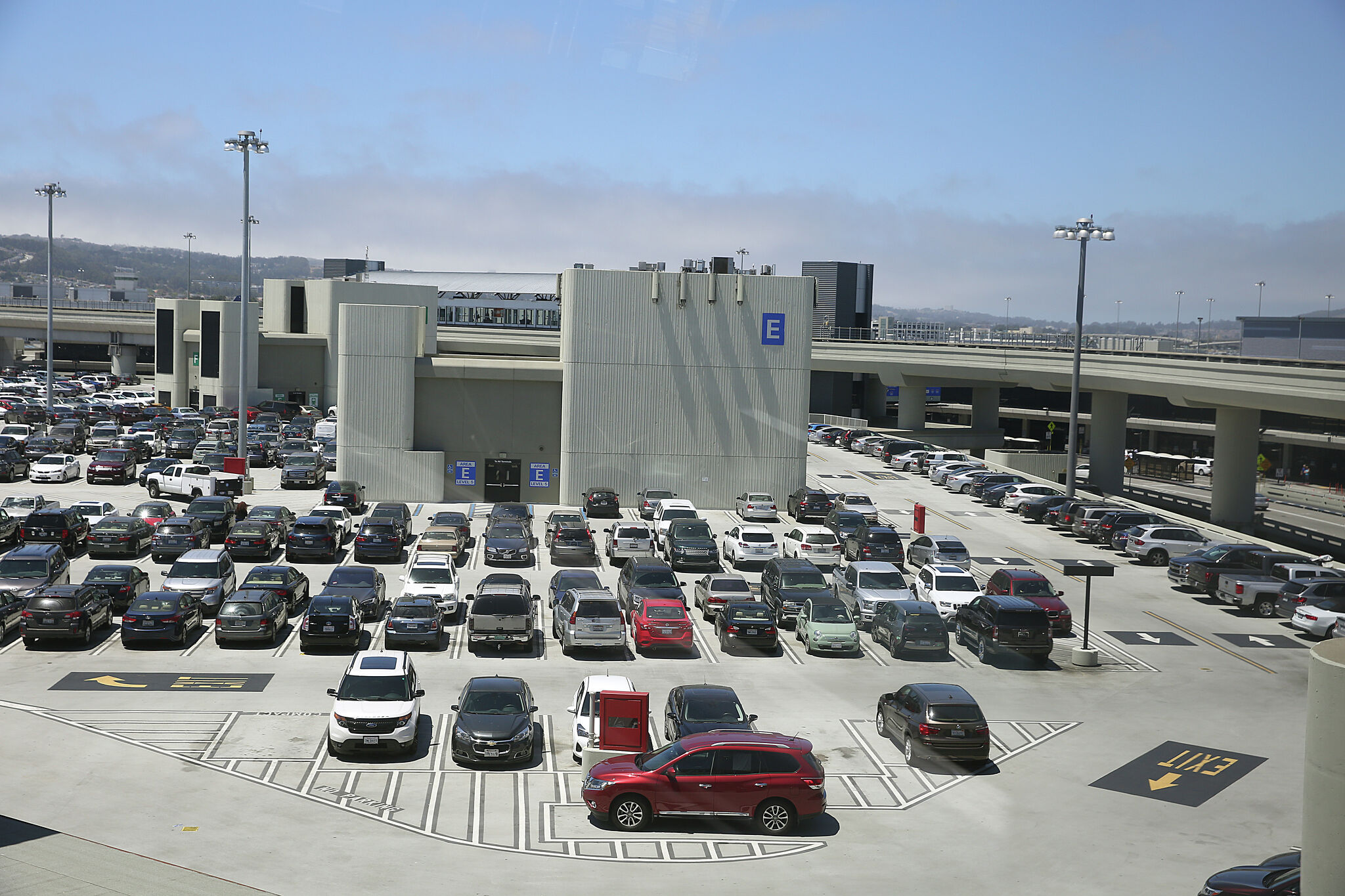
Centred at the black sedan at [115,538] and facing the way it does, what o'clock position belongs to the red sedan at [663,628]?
The red sedan is roughly at 3 o'clock from the black sedan.

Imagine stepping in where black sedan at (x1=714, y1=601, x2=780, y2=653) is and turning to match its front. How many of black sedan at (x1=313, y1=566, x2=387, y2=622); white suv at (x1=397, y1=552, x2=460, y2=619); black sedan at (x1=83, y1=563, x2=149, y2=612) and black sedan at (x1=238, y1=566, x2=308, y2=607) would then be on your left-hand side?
4

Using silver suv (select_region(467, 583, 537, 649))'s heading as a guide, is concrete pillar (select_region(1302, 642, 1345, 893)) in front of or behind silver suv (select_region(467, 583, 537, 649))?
behind

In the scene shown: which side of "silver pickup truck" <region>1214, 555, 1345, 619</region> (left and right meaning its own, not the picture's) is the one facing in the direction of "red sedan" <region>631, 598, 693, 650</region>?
back

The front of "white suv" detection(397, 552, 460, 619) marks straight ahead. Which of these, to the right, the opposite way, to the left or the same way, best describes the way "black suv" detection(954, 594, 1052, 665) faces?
the opposite way

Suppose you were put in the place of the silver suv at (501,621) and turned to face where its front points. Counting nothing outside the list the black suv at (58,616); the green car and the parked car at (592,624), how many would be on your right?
2

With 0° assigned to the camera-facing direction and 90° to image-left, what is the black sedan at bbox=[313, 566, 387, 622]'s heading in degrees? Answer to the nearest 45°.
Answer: approximately 0°

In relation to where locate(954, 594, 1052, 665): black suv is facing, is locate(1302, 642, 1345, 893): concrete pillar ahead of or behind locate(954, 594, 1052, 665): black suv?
behind

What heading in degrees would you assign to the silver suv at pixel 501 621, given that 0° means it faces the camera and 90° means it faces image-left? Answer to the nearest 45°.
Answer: approximately 180°

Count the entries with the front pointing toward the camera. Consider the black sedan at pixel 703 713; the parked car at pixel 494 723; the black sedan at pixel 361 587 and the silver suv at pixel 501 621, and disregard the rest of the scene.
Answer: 3

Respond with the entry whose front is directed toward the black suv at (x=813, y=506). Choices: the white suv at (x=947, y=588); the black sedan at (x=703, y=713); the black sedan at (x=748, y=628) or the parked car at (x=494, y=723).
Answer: the black sedan at (x=748, y=628)

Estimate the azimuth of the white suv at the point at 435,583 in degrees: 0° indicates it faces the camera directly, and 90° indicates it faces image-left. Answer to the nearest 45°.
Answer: approximately 0°
